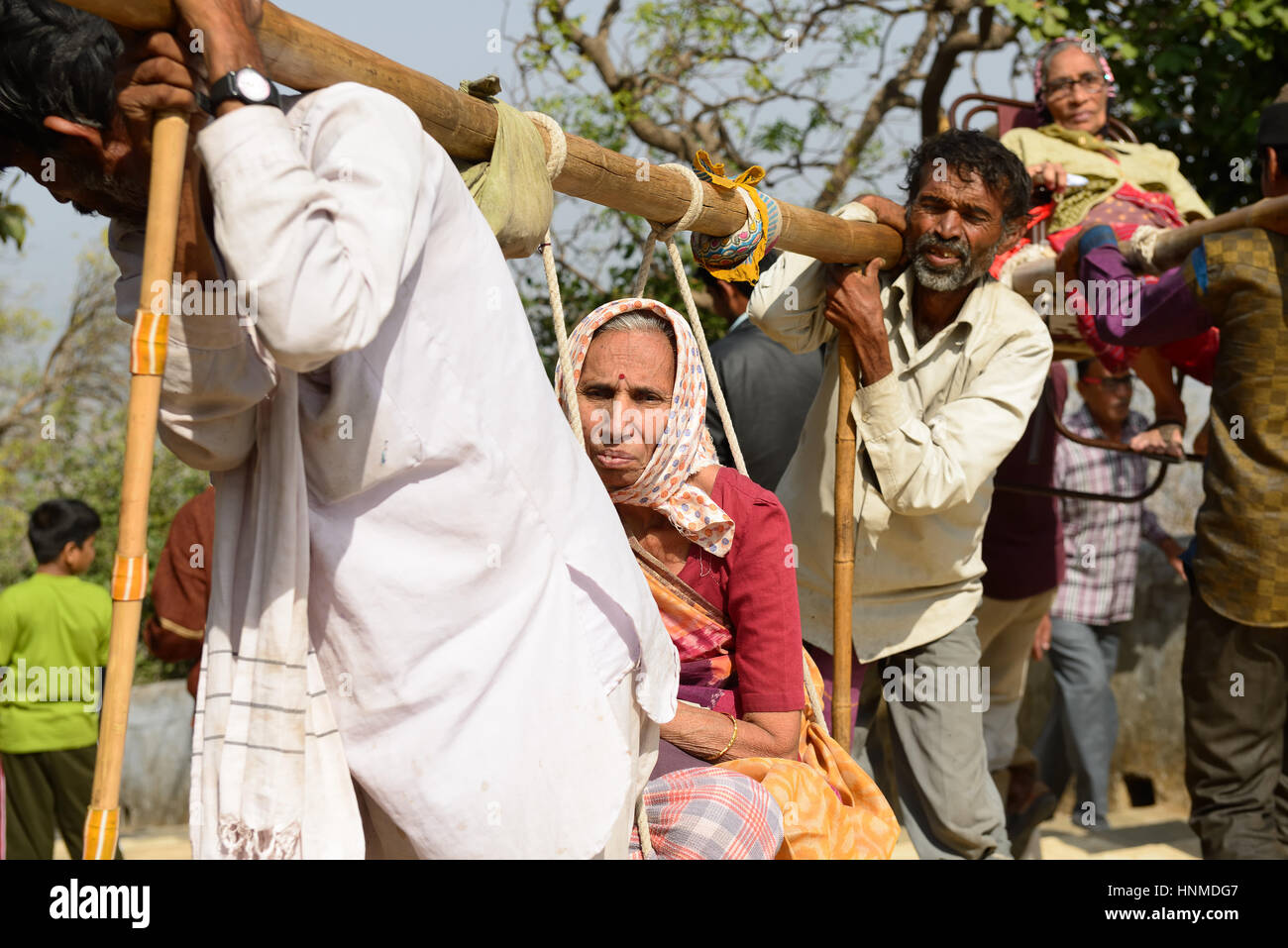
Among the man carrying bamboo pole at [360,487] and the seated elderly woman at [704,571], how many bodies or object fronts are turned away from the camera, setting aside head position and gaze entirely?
0

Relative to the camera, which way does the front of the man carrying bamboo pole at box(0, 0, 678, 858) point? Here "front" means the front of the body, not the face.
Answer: to the viewer's left

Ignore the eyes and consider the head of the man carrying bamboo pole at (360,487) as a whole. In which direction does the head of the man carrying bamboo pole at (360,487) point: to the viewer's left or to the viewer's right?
to the viewer's left

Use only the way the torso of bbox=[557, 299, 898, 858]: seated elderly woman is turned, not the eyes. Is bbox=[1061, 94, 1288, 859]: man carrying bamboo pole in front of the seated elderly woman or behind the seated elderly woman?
behind

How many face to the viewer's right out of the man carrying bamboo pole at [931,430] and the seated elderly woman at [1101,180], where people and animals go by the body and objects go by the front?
0

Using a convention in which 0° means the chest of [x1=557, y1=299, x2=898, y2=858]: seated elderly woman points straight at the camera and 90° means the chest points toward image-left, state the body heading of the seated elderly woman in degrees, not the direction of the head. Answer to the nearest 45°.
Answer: approximately 45°

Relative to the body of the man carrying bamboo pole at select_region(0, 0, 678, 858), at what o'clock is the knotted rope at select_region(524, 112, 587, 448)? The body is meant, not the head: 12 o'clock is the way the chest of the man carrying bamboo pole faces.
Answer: The knotted rope is roughly at 4 o'clock from the man carrying bamboo pole.
